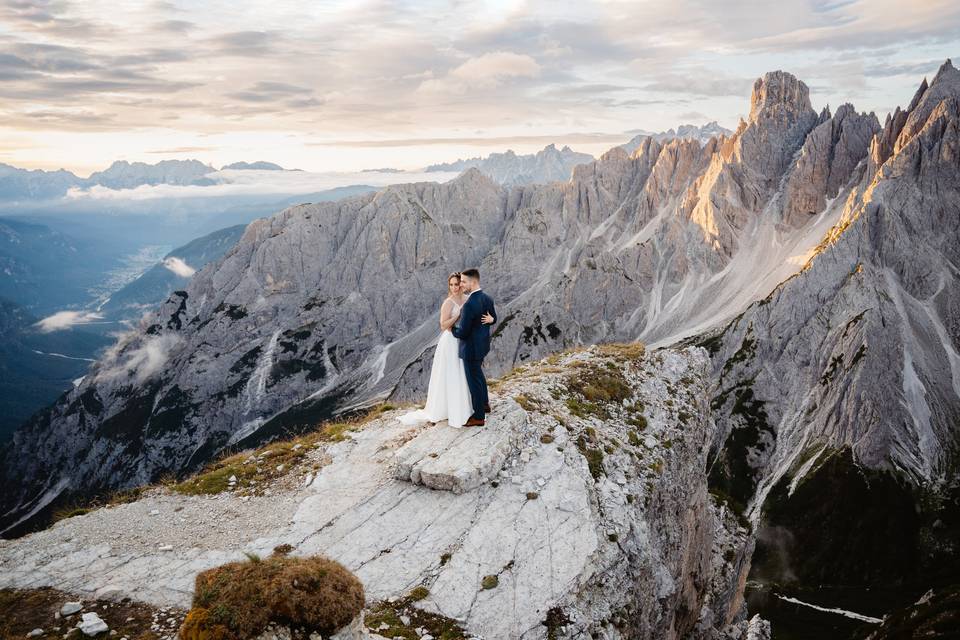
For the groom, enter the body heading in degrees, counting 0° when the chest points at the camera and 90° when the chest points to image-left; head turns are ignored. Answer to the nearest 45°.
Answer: approximately 90°
